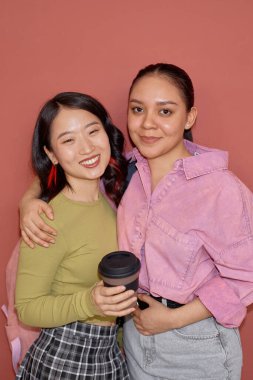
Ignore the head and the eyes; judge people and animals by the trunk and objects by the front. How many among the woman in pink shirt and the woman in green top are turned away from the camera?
0

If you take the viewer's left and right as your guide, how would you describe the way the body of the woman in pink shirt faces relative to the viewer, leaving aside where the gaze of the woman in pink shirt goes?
facing the viewer and to the left of the viewer

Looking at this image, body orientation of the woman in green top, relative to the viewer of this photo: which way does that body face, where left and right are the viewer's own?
facing the viewer and to the right of the viewer
